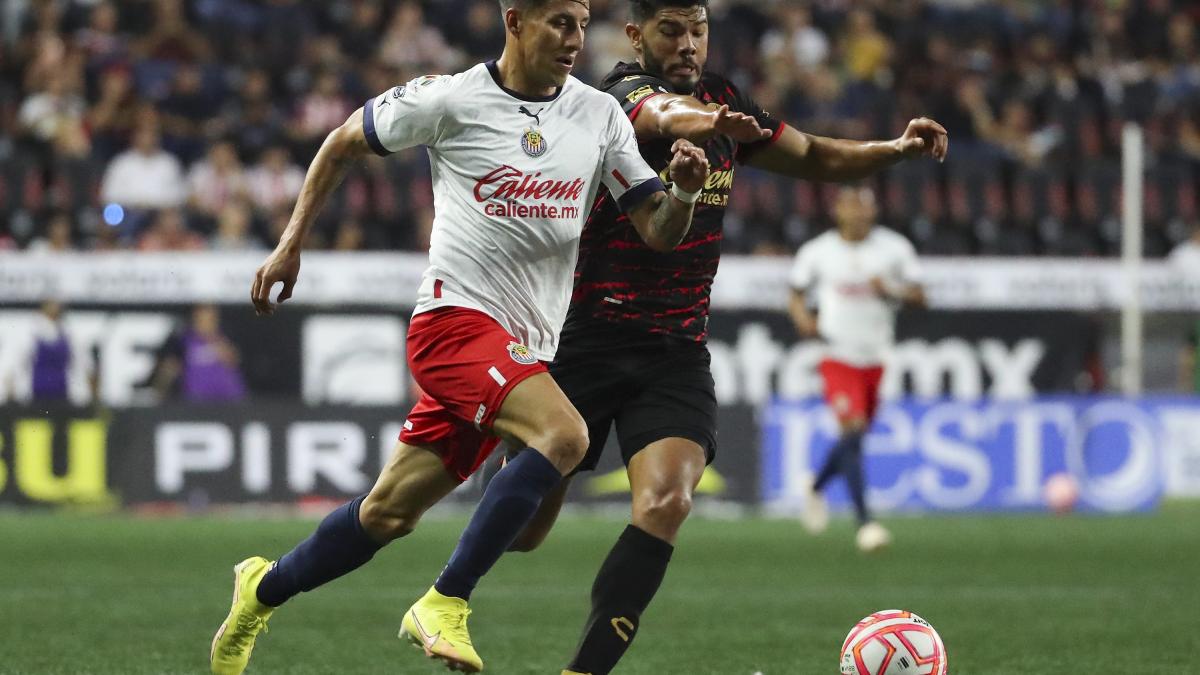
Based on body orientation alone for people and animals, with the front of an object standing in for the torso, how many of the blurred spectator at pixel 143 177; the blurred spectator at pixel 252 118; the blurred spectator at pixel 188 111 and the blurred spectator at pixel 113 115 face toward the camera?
4

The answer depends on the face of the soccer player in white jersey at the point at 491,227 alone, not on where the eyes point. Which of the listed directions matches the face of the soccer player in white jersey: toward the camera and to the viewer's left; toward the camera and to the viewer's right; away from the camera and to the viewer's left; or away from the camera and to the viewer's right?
toward the camera and to the viewer's right

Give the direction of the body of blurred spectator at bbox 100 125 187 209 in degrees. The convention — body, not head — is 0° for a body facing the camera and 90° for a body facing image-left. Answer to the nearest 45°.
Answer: approximately 0°

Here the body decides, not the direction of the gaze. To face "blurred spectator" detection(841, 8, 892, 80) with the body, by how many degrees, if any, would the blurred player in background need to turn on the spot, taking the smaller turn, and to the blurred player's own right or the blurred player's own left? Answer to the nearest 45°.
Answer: approximately 180°

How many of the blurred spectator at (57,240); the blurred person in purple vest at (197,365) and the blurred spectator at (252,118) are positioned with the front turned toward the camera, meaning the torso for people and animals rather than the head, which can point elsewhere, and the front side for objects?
3

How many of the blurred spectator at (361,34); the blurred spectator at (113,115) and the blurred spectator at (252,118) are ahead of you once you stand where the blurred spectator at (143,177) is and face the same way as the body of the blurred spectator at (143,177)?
0

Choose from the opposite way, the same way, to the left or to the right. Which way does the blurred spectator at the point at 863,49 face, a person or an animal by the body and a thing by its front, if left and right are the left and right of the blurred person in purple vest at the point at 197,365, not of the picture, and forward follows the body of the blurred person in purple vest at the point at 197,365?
the same way

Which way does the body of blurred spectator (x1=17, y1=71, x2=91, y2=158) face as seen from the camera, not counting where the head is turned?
toward the camera

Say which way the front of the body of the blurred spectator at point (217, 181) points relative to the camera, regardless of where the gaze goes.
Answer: toward the camera

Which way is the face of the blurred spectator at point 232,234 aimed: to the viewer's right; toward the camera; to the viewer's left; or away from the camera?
toward the camera

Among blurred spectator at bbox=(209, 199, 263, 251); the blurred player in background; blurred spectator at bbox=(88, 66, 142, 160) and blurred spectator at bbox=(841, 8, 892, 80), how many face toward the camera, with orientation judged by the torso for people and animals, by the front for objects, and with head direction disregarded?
4

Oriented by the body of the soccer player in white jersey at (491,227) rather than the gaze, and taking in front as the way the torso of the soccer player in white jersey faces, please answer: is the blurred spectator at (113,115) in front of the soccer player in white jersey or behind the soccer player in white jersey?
behind

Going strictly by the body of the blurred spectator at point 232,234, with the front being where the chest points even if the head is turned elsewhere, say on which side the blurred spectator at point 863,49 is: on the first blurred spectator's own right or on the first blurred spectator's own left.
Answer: on the first blurred spectator's own left

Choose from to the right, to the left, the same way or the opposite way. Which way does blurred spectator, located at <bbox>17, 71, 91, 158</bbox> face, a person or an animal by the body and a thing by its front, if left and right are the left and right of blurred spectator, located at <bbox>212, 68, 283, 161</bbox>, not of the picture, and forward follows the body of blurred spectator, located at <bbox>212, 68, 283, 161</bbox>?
the same way

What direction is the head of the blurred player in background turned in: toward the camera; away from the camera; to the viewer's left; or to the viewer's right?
toward the camera
